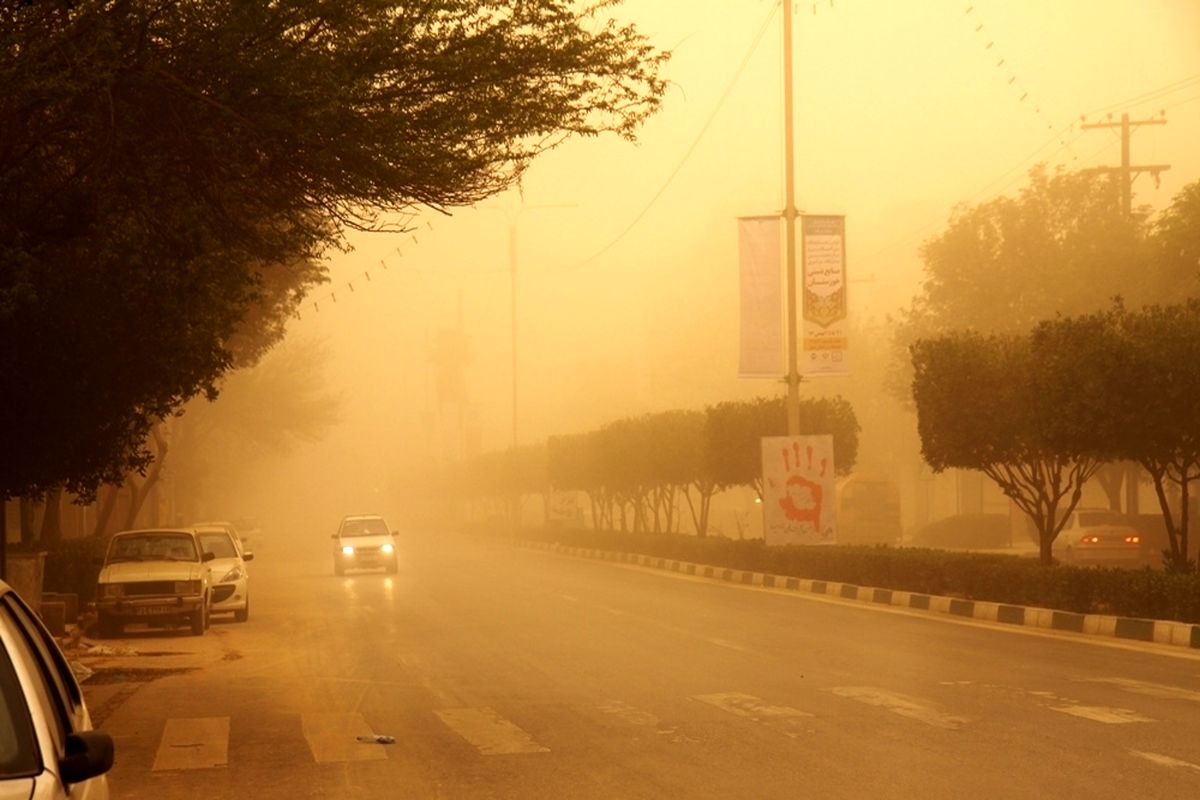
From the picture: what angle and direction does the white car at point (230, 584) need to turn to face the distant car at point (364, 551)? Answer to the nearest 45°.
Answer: approximately 180°

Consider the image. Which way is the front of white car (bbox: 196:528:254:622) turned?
toward the camera

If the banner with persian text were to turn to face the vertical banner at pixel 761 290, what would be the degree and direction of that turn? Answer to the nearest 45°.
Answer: approximately 90° to its right

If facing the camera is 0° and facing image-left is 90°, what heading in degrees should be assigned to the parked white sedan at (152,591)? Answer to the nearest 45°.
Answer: approximately 0°

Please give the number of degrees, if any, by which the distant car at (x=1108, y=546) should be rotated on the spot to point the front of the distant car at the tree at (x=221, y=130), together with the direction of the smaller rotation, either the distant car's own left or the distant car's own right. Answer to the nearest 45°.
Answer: approximately 135° to the distant car's own left

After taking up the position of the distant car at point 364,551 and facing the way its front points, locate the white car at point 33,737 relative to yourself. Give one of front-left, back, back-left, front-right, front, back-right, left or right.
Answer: front

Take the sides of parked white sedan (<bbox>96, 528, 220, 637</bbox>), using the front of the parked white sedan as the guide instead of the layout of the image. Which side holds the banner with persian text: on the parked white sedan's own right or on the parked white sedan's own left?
on the parked white sedan's own left

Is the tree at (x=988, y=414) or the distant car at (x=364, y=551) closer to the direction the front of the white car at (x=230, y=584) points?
the tree
